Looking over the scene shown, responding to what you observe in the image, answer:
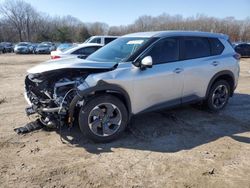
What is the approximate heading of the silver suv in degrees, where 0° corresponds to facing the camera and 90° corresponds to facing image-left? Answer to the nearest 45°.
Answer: approximately 45°

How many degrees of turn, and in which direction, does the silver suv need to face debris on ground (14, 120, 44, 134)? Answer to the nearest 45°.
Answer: approximately 45° to its right
